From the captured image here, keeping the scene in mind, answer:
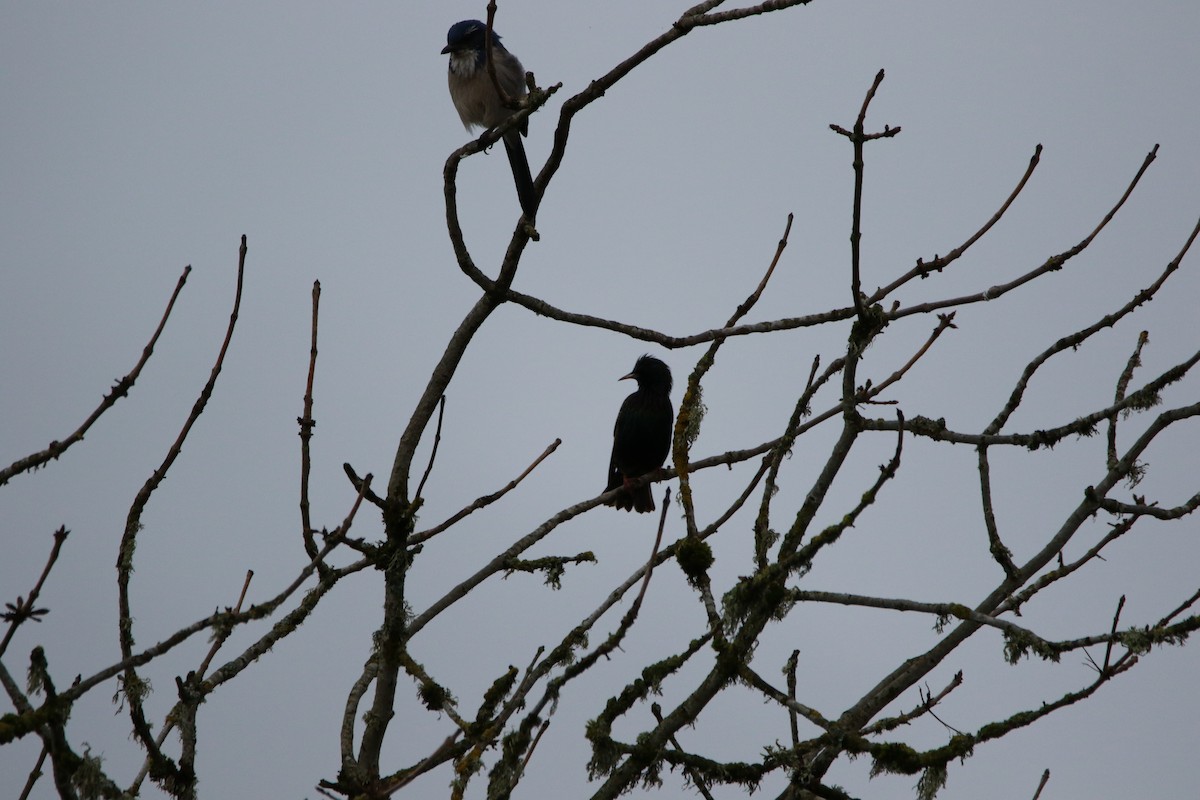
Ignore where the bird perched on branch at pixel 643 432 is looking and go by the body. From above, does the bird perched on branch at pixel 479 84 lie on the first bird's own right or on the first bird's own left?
on the first bird's own right

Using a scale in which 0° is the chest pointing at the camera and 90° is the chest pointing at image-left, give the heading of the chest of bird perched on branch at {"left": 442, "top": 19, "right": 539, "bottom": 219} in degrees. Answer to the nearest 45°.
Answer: approximately 45°

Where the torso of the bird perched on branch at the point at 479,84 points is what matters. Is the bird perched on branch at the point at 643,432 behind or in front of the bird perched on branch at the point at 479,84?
behind

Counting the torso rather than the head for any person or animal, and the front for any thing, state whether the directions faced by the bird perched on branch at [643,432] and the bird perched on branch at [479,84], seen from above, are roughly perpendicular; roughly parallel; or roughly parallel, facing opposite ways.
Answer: roughly perpendicular
